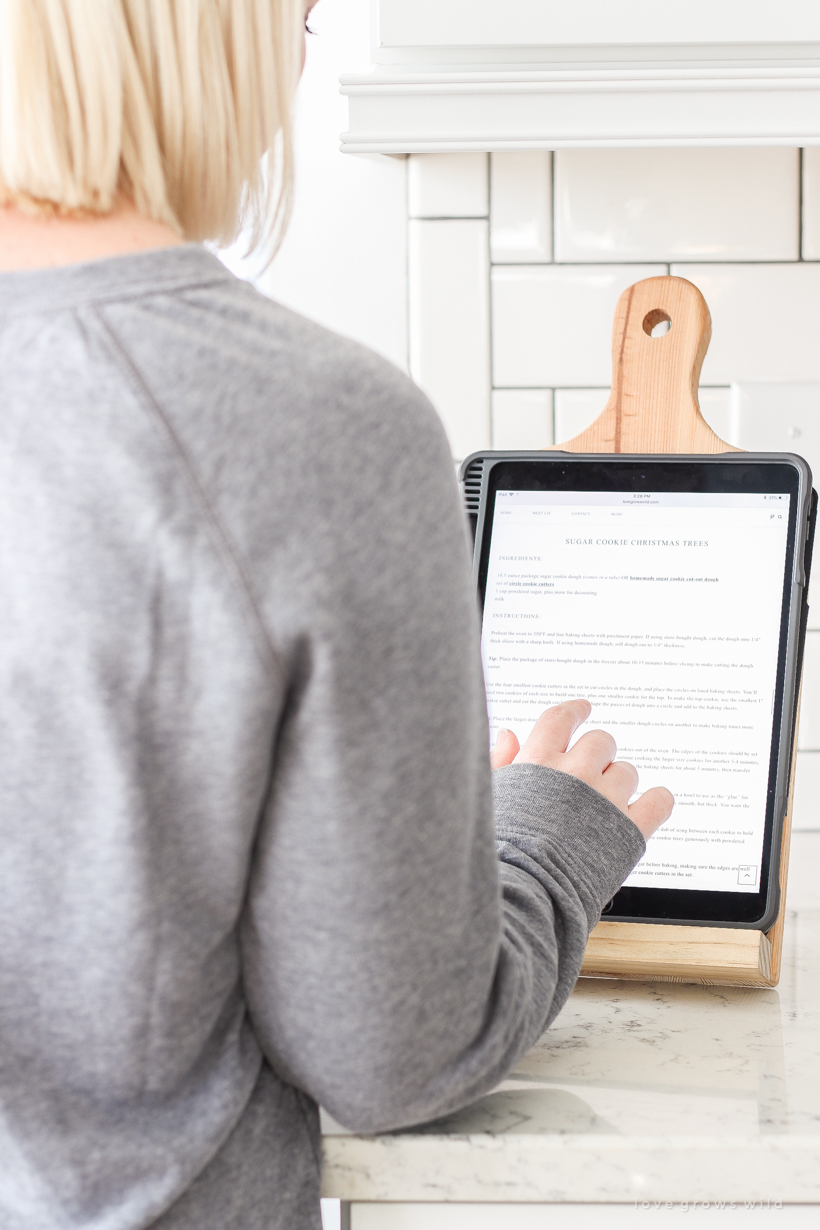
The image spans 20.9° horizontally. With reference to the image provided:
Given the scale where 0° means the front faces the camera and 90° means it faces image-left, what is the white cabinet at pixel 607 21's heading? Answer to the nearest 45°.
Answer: approximately 0°

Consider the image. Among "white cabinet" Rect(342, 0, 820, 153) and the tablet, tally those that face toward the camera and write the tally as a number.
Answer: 2

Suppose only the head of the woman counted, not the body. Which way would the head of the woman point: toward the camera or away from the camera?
away from the camera

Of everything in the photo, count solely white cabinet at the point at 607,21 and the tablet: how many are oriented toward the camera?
2

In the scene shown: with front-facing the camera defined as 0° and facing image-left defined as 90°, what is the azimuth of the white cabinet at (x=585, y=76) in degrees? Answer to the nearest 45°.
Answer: approximately 0°
